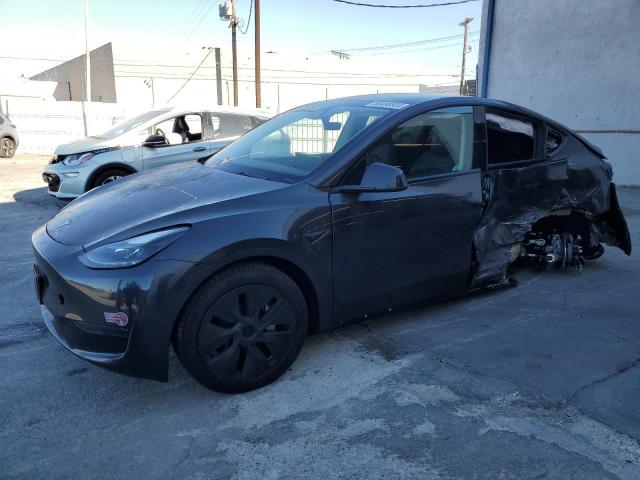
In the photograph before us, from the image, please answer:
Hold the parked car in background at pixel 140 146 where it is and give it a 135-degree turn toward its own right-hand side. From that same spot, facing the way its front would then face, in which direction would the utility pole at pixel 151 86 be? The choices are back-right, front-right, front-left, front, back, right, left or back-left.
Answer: front

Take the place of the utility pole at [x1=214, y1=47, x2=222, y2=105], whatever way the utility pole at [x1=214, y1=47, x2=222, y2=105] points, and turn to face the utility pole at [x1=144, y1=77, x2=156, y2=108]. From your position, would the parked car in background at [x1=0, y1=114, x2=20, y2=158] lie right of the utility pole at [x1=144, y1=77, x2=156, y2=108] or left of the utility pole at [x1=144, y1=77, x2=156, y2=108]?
left

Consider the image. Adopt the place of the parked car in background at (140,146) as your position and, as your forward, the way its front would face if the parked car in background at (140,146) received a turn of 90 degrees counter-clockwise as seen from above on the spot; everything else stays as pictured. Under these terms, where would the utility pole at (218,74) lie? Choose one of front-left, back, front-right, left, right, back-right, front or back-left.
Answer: back-left

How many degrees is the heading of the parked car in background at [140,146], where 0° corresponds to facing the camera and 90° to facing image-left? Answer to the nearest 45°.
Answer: approximately 45°

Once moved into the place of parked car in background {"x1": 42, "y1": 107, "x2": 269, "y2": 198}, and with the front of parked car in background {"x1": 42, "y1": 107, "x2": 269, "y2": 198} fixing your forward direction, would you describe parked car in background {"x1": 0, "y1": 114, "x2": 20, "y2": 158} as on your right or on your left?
on your right
